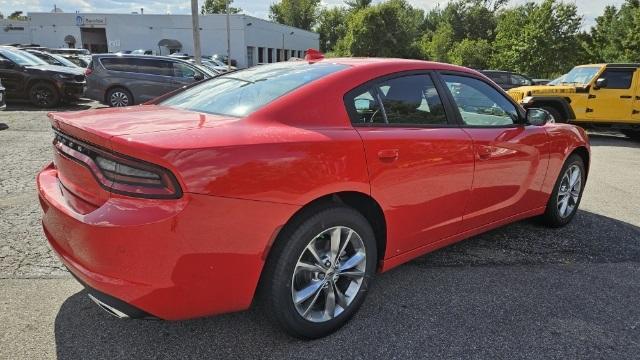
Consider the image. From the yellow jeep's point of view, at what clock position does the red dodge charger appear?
The red dodge charger is roughly at 11 o'clock from the yellow jeep.

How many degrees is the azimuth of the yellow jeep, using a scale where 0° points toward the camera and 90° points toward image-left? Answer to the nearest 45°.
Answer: approximately 45°

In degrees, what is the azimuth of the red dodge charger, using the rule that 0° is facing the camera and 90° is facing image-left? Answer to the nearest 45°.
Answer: approximately 225°

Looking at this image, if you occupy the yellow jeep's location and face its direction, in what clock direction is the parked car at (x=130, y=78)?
The parked car is roughly at 1 o'clock from the yellow jeep.

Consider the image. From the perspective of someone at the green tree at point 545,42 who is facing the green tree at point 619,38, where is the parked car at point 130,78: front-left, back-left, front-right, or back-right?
back-right

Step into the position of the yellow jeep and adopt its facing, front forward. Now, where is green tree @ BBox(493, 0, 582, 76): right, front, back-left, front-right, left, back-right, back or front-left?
back-right
